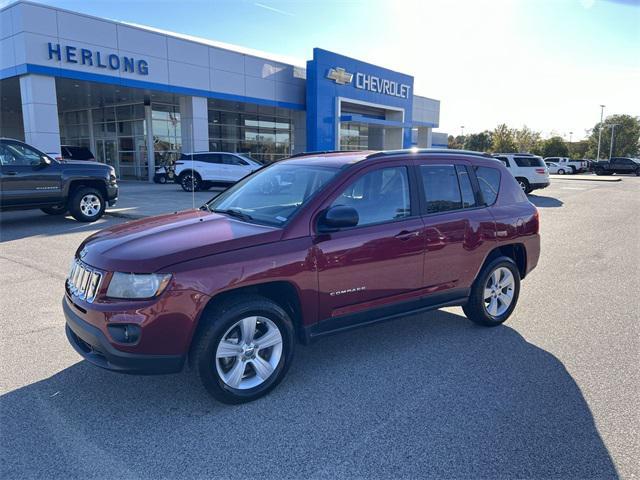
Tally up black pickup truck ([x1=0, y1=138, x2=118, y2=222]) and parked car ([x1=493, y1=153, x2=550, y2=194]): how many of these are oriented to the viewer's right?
1

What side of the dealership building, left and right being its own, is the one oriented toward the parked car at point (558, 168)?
left

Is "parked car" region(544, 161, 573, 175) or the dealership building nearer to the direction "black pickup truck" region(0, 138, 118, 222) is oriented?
the parked car

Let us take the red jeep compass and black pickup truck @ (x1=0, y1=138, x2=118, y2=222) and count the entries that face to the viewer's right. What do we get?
1

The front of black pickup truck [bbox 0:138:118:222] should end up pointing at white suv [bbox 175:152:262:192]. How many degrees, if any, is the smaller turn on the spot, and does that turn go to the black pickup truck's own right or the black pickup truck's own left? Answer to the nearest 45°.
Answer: approximately 45° to the black pickup truck's own left

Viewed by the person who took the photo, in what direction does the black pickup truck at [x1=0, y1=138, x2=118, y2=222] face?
facing to the right of the viewer

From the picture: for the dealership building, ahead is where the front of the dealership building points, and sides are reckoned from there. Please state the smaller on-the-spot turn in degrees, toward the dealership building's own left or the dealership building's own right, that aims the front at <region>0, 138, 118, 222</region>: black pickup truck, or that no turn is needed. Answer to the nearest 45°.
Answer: approximately 45° to the dealership building's own right

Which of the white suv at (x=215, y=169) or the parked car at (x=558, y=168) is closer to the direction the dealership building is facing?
the white suv

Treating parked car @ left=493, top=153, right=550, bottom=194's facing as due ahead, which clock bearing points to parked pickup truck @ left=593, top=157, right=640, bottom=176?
parked pickup truck @ left=593, top=157, right=640, bottom=176 is roughly at 2 o'clock from parked car @ left=493, top=153, right=550, bottom=194.

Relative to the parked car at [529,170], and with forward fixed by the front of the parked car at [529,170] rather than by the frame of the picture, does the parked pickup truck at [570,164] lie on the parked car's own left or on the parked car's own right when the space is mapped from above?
on the parked car's own right

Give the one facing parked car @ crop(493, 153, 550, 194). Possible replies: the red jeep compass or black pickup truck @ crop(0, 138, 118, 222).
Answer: the black pickup truck

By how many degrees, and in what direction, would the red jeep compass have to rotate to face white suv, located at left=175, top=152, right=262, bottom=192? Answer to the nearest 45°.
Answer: approximately 135° to its right

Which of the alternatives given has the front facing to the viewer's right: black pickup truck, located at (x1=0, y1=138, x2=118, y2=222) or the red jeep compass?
the black pickup truck
